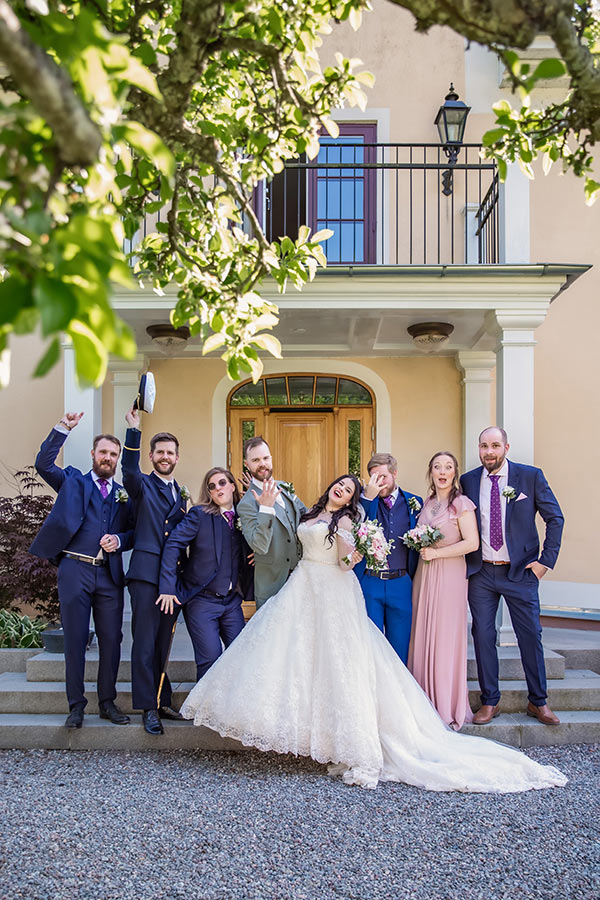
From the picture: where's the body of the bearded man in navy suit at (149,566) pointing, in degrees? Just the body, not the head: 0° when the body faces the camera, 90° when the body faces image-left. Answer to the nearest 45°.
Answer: approximately 315°

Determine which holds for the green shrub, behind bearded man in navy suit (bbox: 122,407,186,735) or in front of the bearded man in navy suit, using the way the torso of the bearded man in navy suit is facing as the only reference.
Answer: behind

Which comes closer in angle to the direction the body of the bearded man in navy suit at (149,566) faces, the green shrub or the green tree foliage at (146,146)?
the green tree foliage

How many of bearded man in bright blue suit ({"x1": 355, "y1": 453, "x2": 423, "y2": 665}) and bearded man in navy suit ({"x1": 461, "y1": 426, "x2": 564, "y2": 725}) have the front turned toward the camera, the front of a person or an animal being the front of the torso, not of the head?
2

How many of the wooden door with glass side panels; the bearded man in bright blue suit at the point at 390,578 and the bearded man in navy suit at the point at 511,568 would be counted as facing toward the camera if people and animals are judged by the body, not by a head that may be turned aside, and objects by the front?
3

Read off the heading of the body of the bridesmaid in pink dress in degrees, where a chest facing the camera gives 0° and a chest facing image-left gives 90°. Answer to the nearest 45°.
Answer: approximately 45°

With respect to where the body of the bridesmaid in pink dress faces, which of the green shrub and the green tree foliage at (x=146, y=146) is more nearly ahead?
the green tree foliage

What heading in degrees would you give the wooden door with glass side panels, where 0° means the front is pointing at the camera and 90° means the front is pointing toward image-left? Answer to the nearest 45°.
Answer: approximately 0°

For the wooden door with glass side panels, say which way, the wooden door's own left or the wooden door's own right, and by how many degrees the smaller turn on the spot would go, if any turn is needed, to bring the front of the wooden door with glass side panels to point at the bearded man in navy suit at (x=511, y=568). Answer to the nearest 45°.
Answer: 0° — it already faces them
